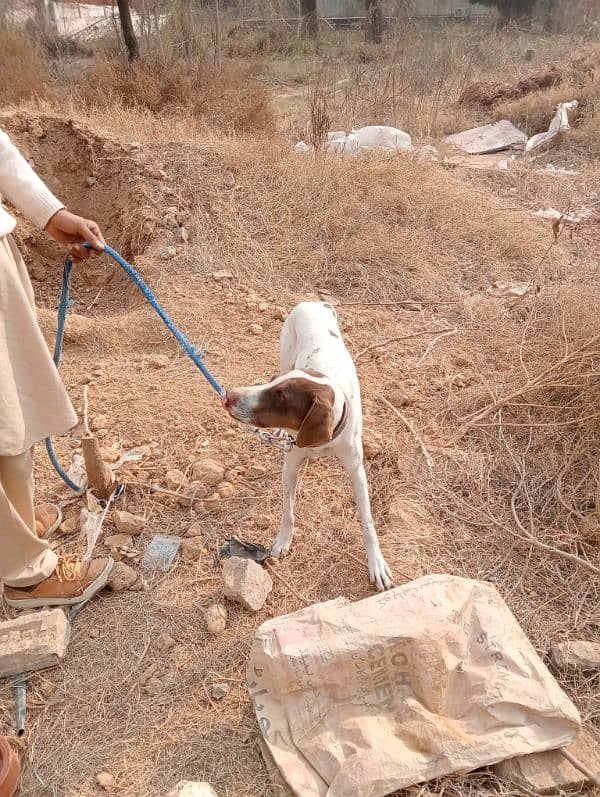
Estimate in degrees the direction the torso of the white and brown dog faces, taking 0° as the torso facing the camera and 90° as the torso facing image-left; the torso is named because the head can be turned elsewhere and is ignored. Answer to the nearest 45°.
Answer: approximately 0°

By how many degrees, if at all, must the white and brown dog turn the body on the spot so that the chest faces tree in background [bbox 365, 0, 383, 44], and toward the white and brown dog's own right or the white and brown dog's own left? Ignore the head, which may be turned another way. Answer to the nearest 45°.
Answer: approximately 180°

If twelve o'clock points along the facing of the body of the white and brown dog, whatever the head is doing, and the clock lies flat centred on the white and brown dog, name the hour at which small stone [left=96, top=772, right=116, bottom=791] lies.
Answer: The small stone is roughly at 1 o'clock from the white and brown dog.

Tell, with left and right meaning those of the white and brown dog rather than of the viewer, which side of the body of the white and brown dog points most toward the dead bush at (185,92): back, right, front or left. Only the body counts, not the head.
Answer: back

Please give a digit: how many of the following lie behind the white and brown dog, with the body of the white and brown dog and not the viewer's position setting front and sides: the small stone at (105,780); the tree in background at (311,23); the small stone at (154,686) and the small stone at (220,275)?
2

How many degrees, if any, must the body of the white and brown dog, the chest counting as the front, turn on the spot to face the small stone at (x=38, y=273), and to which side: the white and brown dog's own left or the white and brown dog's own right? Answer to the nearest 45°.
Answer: approximately 135° to the white and brown dog's own right

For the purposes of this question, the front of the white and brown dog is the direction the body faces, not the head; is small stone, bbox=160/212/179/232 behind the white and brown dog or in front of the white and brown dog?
behind

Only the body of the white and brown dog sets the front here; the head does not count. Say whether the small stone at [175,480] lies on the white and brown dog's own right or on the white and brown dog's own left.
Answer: on the white and brown dog's own right

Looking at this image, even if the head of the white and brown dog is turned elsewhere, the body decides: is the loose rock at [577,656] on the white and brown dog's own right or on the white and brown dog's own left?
on the white and brown dog's own left
